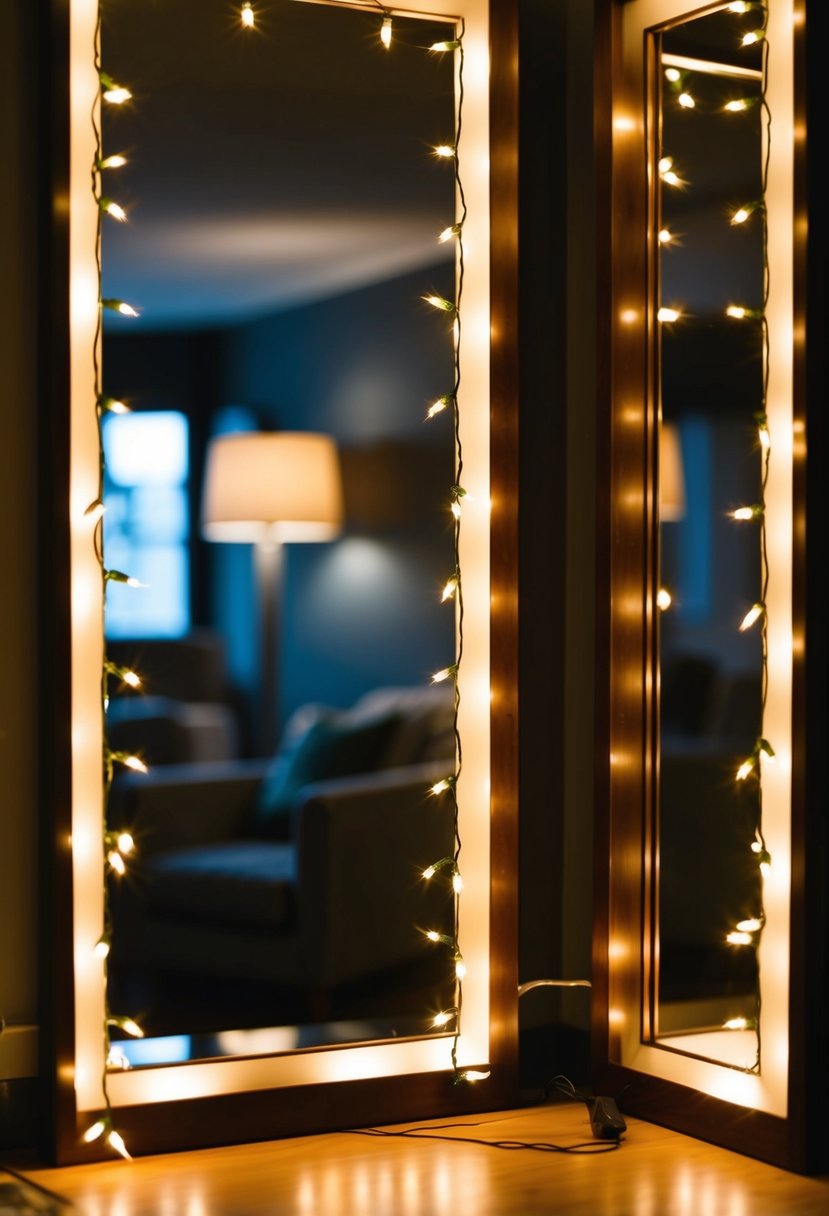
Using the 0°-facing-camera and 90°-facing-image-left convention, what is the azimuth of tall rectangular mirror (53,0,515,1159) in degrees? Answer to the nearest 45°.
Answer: approximately 315°

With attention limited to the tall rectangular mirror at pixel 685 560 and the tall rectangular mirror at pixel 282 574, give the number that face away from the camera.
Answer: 0

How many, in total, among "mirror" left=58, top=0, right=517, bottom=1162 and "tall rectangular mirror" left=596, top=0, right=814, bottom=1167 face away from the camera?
0

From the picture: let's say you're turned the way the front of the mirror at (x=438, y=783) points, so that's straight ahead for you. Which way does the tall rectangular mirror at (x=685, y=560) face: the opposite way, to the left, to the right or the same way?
to the right

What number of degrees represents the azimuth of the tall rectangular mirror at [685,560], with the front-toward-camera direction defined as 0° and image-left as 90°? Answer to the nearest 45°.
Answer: approximately 45°
